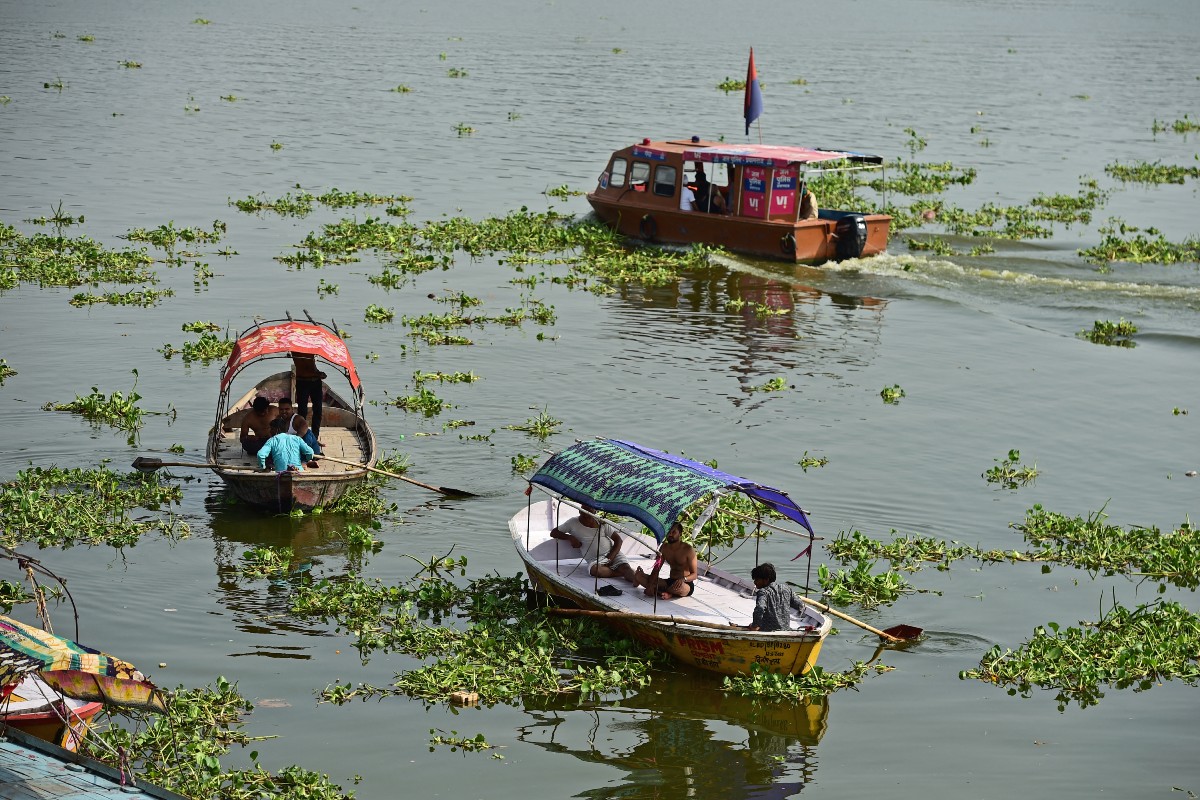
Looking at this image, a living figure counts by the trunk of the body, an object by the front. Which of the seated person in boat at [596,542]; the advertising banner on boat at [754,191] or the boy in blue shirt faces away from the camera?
the boy in blue shirt

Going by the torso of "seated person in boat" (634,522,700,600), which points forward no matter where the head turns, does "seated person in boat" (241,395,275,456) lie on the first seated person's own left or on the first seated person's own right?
on the first seated person's own right

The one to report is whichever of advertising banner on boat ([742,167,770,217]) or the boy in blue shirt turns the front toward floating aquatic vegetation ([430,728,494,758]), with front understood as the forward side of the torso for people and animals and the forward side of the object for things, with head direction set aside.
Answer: the advertising banner on boat

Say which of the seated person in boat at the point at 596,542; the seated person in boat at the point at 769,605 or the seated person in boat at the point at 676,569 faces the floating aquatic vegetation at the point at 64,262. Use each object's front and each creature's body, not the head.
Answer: the seated person in boat at the point at 769,605

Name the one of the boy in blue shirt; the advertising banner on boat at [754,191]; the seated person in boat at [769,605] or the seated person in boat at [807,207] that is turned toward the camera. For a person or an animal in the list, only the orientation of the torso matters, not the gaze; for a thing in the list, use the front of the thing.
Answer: the advertising banner on boat

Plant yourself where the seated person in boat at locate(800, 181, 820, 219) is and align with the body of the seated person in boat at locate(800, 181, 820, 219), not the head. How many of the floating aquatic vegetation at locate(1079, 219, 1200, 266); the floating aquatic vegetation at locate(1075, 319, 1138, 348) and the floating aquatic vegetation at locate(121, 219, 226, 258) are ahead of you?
1

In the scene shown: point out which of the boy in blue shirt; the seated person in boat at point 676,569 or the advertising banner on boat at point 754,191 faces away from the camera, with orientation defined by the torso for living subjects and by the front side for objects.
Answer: the boy in blue shirt

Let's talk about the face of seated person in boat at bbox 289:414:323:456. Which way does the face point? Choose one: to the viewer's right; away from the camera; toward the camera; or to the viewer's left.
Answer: away from the camera

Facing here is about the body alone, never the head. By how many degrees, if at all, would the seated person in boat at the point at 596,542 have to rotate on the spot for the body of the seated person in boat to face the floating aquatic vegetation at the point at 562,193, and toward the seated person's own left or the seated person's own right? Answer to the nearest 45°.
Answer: approximately 135° to the seated person's own left

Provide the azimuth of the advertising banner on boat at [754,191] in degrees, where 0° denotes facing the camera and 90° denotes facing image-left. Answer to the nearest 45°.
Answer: approximately 0°
